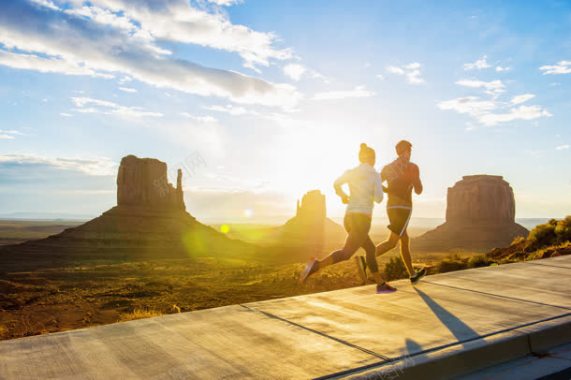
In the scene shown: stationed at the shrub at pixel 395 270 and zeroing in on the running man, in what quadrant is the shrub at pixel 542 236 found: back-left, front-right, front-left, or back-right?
back-left

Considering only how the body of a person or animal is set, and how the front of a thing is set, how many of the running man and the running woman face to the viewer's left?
0

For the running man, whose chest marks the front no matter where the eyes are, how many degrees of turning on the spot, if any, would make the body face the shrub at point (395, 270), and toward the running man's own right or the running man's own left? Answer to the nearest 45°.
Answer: approximately 45° to the running man's own left

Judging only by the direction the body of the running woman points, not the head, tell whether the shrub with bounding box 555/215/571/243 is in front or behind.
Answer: in front

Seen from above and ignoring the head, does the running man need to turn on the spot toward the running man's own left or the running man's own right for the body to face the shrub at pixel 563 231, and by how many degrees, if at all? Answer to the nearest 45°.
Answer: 0° — they already face it

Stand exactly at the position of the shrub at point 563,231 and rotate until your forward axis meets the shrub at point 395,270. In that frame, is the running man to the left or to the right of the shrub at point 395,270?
left

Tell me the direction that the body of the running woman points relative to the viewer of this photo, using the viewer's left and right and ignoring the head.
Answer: facing away from the viewer and to the right of the viewer

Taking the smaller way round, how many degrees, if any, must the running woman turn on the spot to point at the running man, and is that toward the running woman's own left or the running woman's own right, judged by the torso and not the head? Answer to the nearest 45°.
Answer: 0° — they already face them

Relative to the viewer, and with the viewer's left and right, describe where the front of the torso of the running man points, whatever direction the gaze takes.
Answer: facing away from the viewer and to the right of the viewer

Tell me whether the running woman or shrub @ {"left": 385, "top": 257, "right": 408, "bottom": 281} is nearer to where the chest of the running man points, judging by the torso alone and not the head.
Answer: the shrub

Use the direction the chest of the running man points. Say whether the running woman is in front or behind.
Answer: behind

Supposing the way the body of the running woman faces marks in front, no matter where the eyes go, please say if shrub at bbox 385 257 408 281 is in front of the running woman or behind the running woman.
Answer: in front
